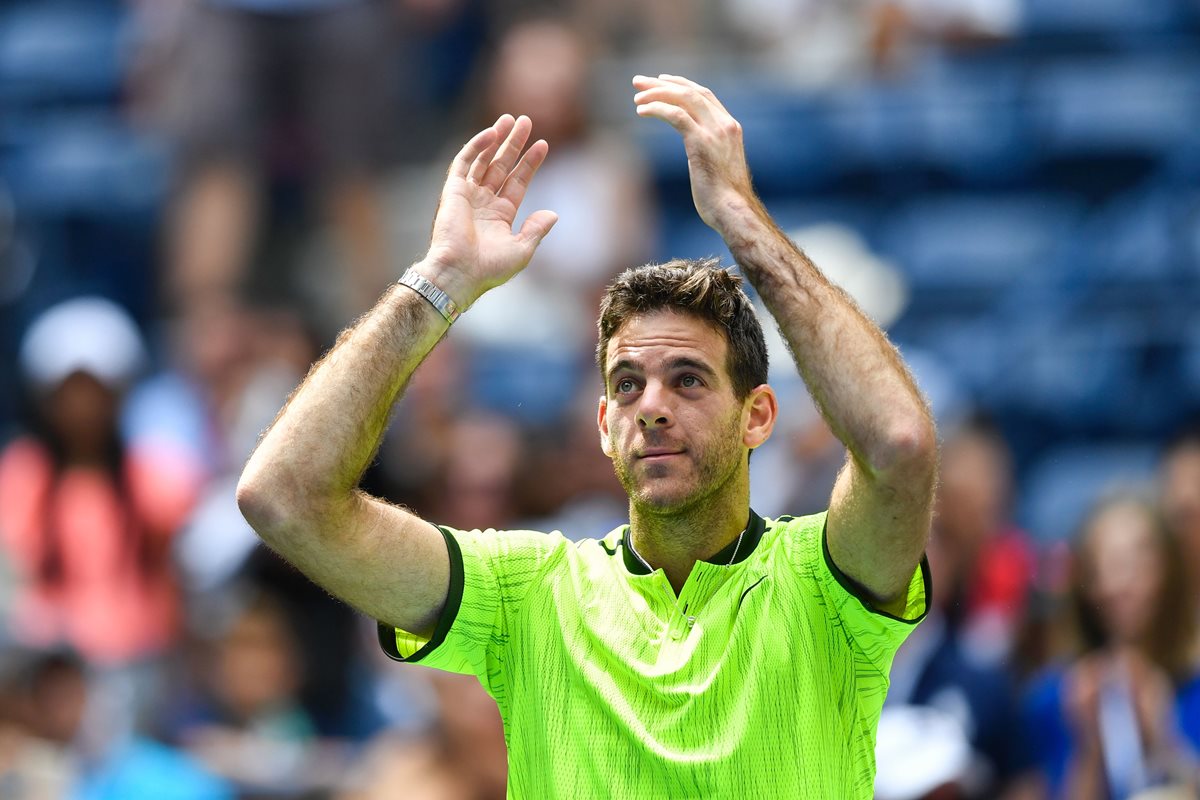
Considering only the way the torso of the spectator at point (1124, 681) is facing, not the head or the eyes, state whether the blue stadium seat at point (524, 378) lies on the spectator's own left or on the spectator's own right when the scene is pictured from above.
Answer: on the spectator's own right

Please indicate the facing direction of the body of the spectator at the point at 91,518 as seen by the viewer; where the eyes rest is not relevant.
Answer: toward the camera

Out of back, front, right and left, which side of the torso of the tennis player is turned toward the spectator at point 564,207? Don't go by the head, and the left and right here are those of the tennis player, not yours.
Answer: back

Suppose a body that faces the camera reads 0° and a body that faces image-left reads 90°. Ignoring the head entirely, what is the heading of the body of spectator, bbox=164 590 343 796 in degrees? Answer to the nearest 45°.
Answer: approximately 0°

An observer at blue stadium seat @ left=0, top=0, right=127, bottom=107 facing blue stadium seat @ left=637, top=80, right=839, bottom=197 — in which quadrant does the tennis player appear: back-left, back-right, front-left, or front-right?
front-right

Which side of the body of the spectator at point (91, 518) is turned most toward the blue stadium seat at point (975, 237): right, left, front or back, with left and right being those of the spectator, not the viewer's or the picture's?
left

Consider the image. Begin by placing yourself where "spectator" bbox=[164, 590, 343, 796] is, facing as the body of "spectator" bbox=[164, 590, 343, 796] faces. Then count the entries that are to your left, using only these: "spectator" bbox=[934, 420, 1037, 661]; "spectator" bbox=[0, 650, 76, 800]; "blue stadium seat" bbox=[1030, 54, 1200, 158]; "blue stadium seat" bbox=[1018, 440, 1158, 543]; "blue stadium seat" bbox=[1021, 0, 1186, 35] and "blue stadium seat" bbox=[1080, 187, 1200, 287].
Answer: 5

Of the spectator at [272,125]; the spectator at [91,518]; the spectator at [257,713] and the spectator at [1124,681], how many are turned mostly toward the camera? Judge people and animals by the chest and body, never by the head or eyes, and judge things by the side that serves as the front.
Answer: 4

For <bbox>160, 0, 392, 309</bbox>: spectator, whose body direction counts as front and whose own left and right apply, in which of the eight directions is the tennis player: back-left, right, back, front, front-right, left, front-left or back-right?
front

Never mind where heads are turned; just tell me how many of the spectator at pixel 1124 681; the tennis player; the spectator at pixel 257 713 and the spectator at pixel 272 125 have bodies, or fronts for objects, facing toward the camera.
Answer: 4

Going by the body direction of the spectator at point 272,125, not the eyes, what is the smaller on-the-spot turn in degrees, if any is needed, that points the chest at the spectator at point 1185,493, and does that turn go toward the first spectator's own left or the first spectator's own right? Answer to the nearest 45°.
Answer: approximately 45° to the first spectator's own left

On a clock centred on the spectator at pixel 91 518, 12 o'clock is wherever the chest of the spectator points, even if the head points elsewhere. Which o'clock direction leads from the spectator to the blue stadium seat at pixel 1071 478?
The blue stadium seat is roughly at 9 o'clock from the spectator.

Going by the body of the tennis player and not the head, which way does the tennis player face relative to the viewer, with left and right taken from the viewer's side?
facing the viewer

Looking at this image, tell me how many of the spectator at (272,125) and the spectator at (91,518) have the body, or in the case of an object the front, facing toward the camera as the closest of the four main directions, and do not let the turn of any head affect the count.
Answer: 2
